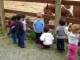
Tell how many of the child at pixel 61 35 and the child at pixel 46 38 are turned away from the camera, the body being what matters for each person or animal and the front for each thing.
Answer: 2

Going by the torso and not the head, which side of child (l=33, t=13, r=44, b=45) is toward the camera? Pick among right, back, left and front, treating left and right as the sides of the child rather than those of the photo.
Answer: back

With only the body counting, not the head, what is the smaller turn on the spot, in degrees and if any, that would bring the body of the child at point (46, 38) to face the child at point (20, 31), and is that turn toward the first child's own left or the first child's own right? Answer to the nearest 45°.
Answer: approximately 90° to the first child's own left

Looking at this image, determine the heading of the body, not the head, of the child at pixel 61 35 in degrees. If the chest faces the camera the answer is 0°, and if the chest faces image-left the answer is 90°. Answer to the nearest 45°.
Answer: approximately 180°

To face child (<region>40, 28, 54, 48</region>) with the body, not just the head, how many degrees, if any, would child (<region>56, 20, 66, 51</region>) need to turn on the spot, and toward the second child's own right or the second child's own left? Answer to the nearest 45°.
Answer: approximately 90° to the second child's own left

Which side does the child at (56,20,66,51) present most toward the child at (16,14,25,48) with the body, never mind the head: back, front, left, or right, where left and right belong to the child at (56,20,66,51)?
left

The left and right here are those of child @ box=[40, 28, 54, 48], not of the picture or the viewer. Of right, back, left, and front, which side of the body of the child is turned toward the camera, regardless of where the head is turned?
back

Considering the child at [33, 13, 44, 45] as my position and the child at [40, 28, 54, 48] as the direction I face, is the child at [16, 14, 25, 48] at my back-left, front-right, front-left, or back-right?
back-right
